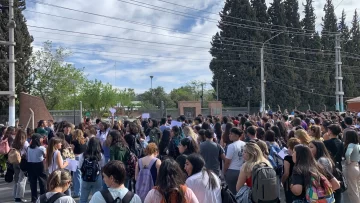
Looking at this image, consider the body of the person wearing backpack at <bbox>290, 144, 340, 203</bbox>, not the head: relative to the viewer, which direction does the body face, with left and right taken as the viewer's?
facing away from the viewer and to the left of the viewer

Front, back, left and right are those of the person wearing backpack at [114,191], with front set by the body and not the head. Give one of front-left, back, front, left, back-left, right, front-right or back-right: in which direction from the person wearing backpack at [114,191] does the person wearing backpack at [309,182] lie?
right

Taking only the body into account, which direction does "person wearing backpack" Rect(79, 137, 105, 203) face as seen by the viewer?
away from the camera

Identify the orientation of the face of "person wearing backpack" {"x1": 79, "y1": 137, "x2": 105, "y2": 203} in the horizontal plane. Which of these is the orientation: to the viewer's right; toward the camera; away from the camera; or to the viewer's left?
away from the camera

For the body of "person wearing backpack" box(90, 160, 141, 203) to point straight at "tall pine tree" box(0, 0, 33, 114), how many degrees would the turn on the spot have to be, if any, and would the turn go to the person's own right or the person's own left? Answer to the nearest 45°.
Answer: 0° — they already face it

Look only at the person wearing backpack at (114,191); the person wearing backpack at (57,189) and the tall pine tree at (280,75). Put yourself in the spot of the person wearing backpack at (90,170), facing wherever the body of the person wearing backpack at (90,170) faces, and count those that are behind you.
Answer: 2

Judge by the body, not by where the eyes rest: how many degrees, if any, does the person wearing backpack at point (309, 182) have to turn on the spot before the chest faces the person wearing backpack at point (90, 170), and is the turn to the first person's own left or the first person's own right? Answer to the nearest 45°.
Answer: approximately 45° to the first person's own left

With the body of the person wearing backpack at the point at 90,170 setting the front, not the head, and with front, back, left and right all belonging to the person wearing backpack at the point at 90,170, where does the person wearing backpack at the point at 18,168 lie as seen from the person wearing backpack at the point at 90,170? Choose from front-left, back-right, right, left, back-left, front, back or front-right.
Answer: front-left

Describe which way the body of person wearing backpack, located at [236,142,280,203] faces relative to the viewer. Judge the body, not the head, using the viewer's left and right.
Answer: facing away from the viewer and to the left of the viewer

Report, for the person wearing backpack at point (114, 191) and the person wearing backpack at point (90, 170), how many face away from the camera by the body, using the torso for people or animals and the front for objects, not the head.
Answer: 2

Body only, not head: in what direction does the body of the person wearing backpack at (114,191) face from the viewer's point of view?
away from the camera

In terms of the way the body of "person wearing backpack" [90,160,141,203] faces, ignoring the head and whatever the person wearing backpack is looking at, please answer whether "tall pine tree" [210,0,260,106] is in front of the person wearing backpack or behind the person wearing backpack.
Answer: in front
